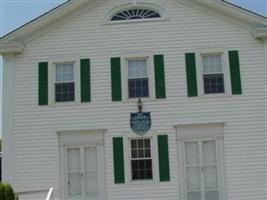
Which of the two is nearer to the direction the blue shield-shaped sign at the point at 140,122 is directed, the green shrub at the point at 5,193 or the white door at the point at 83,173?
the green shrub

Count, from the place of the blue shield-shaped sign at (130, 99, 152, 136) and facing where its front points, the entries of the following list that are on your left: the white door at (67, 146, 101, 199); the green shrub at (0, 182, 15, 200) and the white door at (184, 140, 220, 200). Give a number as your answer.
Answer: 1

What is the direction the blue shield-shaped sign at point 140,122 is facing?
toward the camera

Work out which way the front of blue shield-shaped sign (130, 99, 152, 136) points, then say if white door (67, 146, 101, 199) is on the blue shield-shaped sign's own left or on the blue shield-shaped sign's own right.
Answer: on the blue shield-shaped sign's own right

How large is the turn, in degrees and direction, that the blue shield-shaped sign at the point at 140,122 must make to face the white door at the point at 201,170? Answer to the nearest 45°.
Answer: approximately 90° to its left

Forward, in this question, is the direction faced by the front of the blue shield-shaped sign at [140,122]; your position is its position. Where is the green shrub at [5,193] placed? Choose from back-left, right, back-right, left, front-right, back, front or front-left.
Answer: front-right

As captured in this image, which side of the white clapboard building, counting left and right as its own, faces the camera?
front

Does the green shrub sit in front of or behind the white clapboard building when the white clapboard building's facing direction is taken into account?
in front
